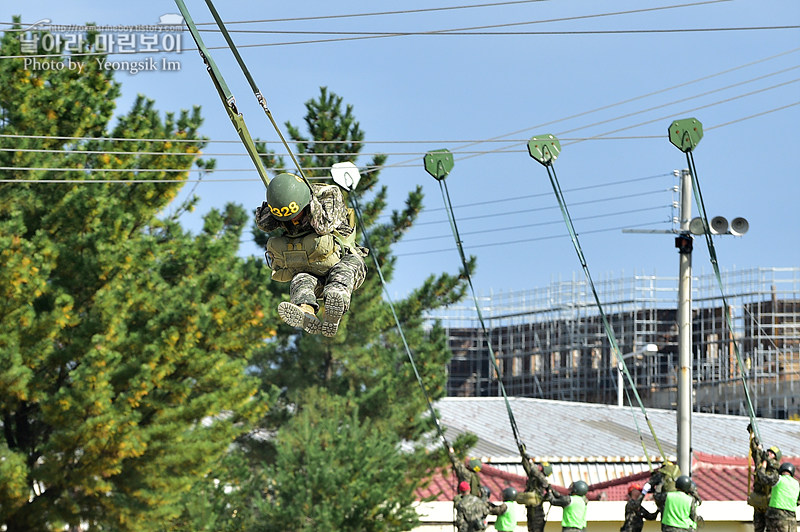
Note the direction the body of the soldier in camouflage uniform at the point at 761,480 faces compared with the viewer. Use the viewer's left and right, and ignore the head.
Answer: facing the viewer and to the left of the viewer

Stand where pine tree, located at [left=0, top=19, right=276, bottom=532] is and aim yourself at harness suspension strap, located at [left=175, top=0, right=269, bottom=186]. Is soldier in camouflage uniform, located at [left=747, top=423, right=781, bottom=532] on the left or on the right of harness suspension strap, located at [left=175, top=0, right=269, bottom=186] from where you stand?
left
